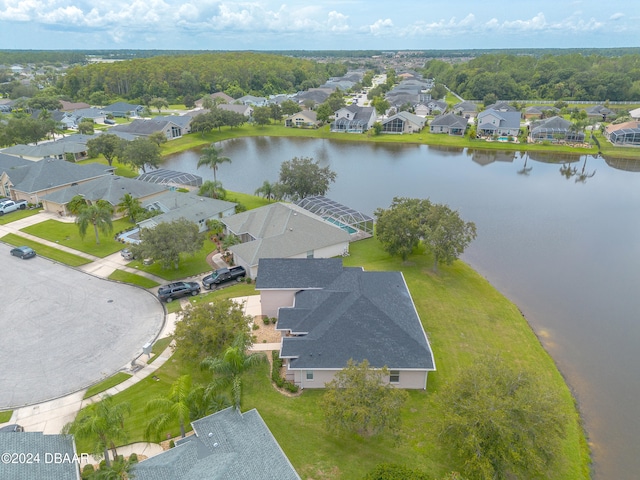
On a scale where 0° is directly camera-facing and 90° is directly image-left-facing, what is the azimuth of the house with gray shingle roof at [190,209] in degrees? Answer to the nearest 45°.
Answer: approximately 45°

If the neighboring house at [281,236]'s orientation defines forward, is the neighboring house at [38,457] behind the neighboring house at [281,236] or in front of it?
in front

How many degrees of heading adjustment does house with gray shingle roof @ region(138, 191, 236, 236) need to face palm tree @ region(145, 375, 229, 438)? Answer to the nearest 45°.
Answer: approximately 45° to its left

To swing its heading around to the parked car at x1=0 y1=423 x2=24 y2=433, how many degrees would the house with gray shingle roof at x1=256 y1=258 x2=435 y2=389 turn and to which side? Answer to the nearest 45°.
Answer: approximately 45° to its left

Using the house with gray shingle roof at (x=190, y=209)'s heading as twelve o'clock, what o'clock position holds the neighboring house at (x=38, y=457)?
The neighboring house is roughly at 11 o'clock from the house with gray shingle roof.

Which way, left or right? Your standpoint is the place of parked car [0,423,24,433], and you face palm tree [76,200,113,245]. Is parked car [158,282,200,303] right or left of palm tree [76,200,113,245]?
right

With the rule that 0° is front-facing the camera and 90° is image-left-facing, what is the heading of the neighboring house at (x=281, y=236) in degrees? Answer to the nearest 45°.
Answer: approximately 45°

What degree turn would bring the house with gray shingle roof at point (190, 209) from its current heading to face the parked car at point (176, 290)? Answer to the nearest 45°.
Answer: approximately 45° to its left

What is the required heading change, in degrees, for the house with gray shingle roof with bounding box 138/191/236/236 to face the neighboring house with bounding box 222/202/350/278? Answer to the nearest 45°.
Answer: approximately 90° to its left

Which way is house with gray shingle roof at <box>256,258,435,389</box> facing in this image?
to the viewer's left

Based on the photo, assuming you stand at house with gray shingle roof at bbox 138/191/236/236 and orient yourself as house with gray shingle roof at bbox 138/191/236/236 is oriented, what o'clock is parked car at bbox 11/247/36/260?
The parked car is roughly at 1 o'clock from the house with gray shingle roof.

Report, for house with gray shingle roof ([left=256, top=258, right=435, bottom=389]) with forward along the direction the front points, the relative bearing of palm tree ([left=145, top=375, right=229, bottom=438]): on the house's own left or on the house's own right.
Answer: on the house's own left
